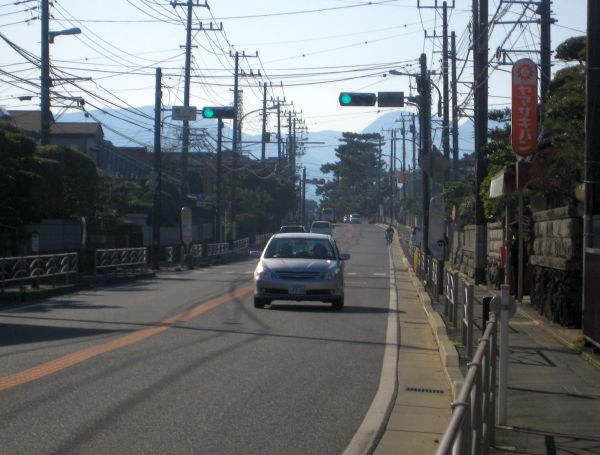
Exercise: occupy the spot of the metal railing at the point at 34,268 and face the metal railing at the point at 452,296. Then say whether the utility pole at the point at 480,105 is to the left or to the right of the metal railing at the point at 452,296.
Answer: left

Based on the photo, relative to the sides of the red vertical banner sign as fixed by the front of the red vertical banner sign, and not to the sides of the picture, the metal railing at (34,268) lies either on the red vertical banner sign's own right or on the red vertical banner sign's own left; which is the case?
on the red vertical banner sign's own right

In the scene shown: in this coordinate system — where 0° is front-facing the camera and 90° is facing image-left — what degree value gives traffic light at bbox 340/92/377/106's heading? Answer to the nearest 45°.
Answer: approximately 0°

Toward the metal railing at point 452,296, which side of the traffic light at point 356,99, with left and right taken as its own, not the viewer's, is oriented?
front

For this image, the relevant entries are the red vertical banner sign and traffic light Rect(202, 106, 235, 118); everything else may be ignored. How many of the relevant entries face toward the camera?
2

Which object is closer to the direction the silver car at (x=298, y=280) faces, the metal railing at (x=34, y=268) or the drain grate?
the drain grate

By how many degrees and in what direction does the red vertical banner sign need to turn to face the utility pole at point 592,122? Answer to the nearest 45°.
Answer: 0° — it already faces it

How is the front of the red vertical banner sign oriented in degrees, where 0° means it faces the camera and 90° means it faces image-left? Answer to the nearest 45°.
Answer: approximately 0°
